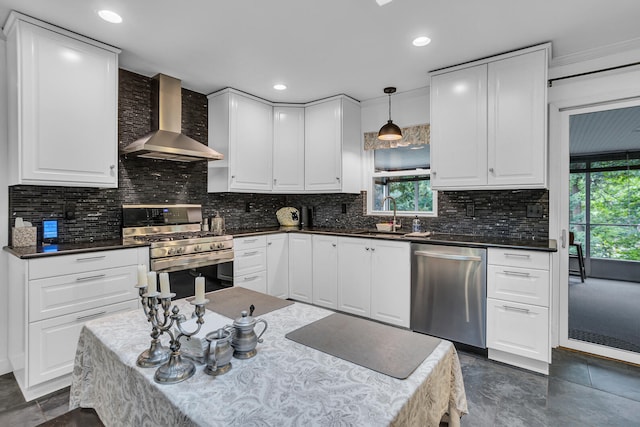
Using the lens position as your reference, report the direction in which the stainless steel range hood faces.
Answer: facing the viewer and to the right of the viewer

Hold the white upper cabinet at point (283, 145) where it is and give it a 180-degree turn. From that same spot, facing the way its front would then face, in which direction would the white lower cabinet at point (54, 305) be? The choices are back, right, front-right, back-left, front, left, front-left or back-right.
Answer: back-left

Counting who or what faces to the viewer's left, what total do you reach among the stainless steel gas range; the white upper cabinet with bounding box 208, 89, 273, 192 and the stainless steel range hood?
0

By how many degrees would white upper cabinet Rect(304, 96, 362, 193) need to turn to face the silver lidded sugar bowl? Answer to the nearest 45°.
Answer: approximately 45° to its left

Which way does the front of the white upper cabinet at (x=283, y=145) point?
toward the camera

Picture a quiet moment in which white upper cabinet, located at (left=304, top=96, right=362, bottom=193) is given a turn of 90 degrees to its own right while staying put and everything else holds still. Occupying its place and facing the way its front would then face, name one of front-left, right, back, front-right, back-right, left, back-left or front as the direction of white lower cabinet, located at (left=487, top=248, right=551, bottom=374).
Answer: back

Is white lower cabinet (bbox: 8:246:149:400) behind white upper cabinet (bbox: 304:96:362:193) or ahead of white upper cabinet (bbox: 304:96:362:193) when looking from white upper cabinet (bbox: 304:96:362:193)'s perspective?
ahead

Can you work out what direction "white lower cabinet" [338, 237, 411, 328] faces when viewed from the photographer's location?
facing the viewer and to the left of the viewer
